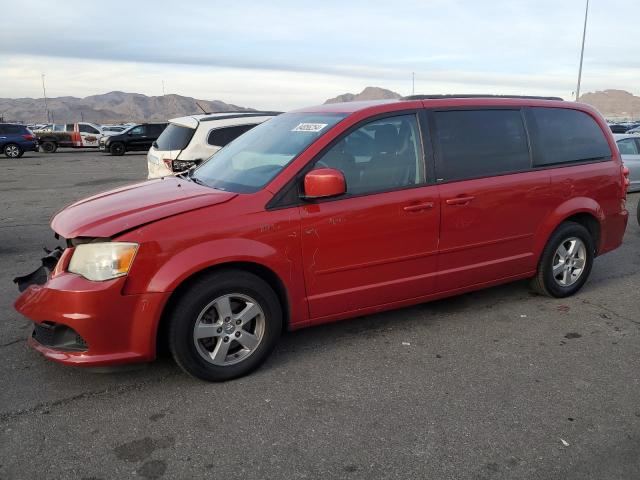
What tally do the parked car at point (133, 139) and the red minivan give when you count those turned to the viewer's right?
0

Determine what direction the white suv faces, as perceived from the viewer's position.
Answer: facing away from the viewer and to the right of the viewer

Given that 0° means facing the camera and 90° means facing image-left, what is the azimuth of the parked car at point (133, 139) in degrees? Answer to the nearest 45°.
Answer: approximately 45°

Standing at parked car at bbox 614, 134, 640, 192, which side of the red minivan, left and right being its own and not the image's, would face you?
back

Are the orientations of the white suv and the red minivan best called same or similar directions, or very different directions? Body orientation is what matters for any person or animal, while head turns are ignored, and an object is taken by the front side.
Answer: very different directions

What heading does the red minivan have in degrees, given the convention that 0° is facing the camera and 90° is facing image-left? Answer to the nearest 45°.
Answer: approximately 45°

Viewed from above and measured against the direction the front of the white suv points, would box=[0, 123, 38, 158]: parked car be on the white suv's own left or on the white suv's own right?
on the white suv's own left

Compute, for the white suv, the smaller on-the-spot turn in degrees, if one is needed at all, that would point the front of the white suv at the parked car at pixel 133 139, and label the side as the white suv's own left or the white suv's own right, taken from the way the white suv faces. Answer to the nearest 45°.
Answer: approximately 45° to the white suv's own left
